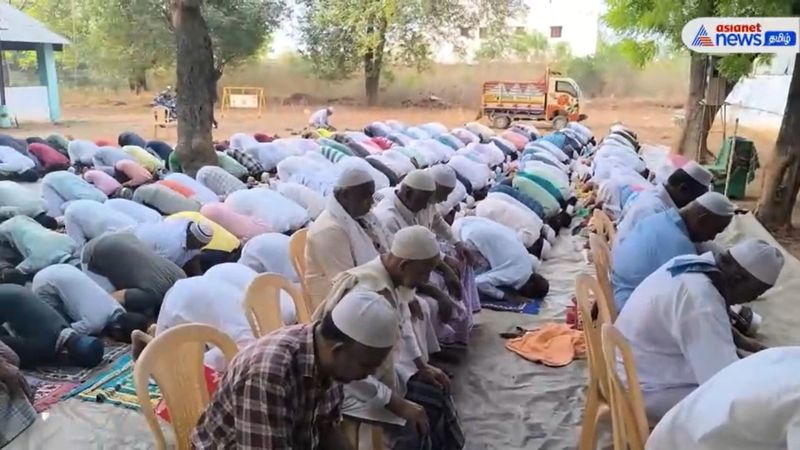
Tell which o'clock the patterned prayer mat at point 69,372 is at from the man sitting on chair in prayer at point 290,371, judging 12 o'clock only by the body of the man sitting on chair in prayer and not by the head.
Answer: The patterned prayer mat is roughly at 8 o'clock from the man sitting on chair in prayer.

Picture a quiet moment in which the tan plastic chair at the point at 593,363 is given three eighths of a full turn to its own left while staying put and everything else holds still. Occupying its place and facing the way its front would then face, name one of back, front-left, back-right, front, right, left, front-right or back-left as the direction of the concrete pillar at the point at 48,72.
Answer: front

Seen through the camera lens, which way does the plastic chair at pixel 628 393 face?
facing to the right of the viewer

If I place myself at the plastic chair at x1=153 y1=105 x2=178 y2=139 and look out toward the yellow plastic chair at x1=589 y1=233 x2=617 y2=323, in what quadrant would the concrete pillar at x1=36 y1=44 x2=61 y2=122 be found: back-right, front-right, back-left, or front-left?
back-right

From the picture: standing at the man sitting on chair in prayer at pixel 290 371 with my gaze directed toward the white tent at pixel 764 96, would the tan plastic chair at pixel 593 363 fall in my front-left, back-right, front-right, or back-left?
front-right

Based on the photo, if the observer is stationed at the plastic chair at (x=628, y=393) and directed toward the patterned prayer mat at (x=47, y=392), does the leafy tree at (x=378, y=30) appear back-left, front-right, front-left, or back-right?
front-right

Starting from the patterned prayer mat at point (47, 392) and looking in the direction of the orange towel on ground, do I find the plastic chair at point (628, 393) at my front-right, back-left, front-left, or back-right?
front-right

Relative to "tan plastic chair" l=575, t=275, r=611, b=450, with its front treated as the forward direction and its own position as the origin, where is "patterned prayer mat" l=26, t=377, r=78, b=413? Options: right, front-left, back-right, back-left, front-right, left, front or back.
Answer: back

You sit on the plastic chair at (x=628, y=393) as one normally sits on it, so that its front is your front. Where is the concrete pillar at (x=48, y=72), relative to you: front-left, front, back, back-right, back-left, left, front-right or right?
back-left

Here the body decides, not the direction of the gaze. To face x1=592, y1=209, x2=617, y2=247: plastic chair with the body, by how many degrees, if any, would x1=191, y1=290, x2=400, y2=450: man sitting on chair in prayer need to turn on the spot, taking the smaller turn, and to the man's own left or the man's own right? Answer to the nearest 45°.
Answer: approximately 45° to the man's own left

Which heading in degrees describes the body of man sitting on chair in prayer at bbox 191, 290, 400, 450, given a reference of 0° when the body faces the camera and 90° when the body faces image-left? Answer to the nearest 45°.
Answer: approximately 270°
